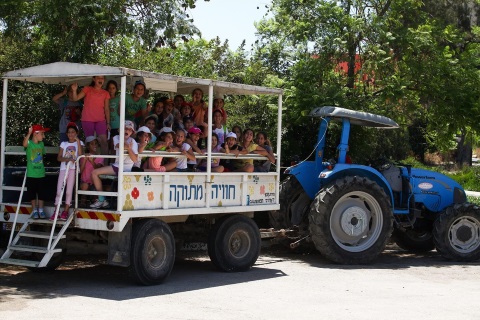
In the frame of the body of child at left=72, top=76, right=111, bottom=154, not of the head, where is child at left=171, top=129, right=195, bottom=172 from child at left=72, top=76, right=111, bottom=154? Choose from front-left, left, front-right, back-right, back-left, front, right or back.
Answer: left

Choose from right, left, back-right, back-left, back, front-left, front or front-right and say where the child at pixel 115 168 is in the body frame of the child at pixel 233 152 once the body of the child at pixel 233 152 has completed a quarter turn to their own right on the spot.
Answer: front-left

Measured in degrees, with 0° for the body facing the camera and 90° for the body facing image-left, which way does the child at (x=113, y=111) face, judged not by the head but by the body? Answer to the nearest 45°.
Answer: approximately 0°

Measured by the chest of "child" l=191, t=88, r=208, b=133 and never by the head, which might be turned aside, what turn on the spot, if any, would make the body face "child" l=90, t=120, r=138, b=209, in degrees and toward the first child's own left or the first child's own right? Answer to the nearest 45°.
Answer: approximately 45° to the first child's own right

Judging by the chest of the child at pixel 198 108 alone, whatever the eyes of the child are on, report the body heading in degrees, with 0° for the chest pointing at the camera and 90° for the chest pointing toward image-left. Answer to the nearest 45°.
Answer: approximately 0°

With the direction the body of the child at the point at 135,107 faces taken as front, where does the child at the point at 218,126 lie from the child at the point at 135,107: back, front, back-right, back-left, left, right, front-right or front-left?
left

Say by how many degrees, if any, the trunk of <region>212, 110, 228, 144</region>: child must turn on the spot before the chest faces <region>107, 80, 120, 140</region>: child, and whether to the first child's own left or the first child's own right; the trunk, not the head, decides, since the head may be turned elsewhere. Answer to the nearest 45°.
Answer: approximately 45° to the first child's own right

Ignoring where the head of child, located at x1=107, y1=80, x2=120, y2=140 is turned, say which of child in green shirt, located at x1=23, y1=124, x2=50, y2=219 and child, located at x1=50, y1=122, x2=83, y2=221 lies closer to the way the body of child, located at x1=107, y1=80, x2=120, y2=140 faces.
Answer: the child

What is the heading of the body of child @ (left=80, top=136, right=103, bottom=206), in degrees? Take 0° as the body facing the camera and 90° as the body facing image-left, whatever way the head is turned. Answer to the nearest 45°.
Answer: approximately 315°

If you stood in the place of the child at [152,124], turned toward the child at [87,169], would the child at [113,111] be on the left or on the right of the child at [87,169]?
right
